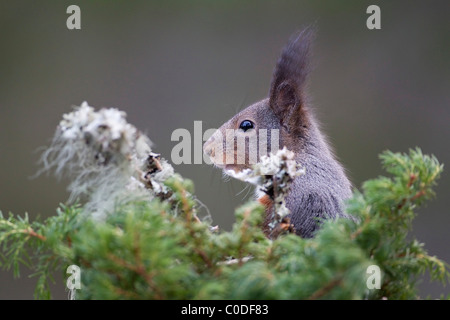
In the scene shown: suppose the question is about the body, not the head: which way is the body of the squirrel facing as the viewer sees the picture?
to the viewer's left
